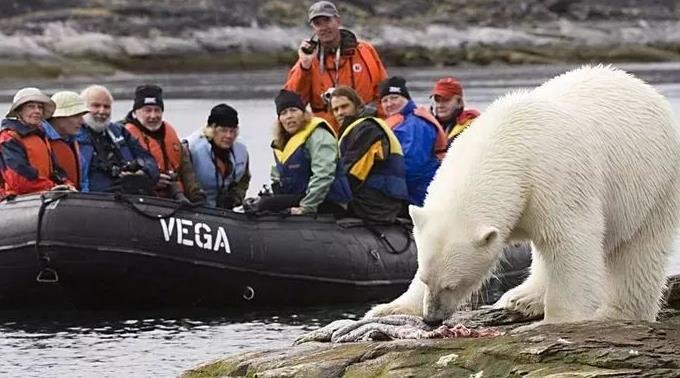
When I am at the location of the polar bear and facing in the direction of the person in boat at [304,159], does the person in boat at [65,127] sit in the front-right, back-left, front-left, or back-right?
front-left

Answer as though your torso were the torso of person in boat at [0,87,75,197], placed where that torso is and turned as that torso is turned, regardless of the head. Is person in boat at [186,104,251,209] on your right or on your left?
on your left

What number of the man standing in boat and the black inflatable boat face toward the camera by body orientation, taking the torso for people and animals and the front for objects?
1

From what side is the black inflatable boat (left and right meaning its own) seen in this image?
left

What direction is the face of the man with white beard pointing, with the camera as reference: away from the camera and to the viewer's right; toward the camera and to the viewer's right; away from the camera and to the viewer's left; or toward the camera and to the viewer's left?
toward the camera and to the viewer's right

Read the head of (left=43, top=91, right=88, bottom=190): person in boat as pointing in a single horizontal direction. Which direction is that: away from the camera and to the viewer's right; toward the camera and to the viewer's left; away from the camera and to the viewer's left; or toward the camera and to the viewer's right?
toward the camera and to the viewer's right

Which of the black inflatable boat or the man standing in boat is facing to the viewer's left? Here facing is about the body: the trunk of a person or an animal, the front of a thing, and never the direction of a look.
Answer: the black inflatable boat

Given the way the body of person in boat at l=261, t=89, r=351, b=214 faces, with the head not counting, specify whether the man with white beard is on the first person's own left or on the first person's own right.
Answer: on the first person's own right
